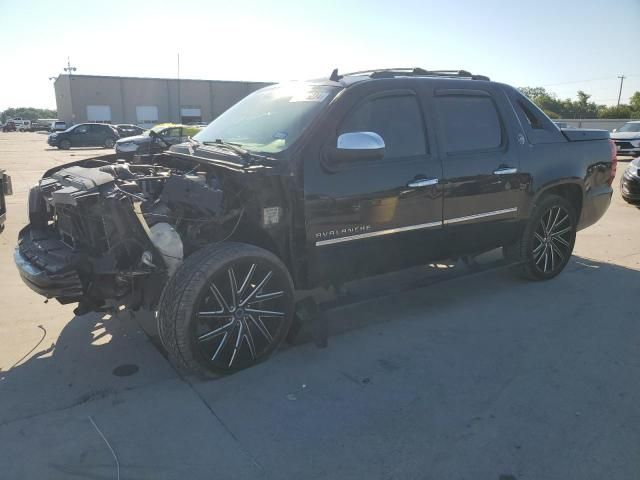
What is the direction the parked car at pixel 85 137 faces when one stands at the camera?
facing to the left of the viewer

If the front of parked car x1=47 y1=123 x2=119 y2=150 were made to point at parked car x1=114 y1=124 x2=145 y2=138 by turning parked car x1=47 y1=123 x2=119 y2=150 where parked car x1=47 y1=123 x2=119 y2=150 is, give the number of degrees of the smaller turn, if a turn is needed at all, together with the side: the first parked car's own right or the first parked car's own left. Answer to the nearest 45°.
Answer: approximately 135° to the first parked car's own right

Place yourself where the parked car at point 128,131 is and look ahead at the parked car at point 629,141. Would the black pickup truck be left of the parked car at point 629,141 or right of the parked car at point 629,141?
right

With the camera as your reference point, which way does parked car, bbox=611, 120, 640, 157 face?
facing the viewer and to the left of the viewer

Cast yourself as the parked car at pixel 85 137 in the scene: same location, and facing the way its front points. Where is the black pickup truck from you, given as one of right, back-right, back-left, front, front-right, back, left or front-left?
left

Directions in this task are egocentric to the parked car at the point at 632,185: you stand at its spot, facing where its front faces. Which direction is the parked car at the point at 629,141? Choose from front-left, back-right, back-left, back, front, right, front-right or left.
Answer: back-right

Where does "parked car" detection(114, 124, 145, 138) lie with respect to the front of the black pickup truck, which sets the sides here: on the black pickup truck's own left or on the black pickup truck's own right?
on the black pickup truck's own right

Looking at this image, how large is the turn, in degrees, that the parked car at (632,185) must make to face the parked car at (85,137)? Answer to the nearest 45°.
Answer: approximately 45° to its right

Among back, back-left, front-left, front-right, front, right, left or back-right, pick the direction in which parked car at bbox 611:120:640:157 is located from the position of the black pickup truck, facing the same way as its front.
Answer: back

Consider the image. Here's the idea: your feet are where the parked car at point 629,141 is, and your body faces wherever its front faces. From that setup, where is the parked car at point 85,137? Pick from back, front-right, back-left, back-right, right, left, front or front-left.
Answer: front-right

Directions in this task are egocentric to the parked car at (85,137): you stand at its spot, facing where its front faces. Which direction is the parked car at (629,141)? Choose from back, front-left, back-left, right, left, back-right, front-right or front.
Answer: back-left
